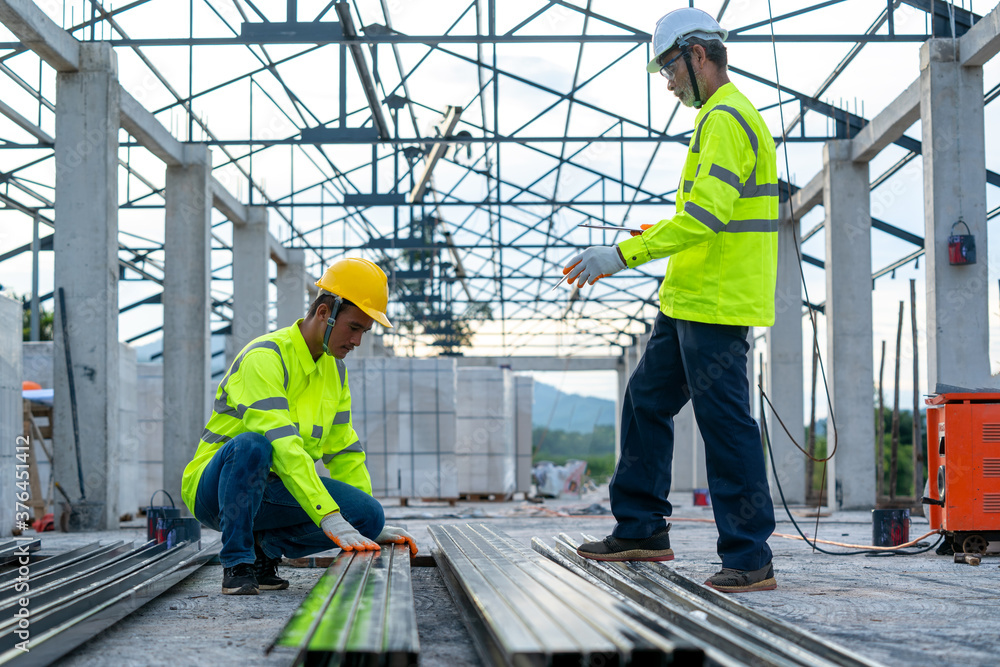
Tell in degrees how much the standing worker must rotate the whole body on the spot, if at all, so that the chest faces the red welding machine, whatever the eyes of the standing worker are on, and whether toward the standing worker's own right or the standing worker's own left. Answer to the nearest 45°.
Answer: approximately 135° to the standing worker's own right

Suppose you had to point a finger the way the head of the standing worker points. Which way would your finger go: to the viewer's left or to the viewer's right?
to the viewer's left

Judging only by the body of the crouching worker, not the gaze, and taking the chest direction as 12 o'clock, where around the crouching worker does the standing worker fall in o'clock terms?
The standing worker is roughly at 11 o'clock from the crouching worker.

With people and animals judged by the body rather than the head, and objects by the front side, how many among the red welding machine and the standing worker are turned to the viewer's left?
2

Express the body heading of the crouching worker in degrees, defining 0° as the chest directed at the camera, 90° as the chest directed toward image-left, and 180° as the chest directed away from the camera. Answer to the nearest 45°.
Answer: approximately 315°

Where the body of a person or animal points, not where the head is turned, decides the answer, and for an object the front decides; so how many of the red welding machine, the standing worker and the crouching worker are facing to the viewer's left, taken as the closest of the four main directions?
2

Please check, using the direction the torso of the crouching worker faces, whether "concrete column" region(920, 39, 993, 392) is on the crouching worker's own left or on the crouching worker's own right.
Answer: on the crouching worker's own left

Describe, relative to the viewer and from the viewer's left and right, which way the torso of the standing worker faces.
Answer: facing to the left of the viewer
